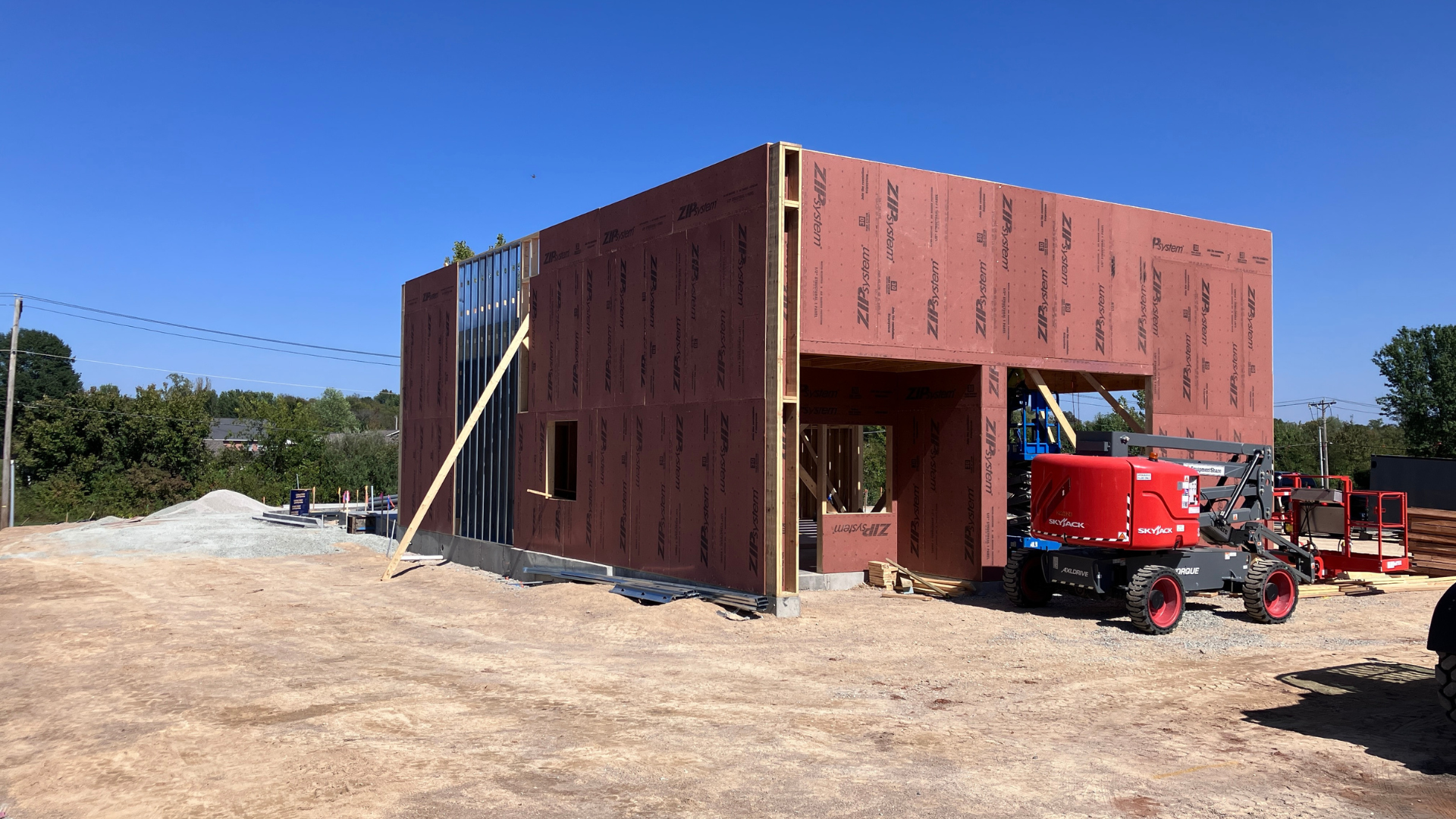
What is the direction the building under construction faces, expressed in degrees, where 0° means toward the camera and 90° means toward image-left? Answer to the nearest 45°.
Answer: approximately 315°

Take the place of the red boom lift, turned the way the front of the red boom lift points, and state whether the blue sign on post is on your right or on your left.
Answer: on your left

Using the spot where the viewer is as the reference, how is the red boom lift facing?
facing away from the viewer and to the right of the viewer

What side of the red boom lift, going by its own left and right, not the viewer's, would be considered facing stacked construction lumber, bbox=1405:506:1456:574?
front

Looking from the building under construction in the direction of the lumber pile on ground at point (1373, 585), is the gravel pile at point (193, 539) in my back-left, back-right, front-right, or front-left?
back-left

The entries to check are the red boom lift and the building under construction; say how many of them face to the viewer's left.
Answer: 0

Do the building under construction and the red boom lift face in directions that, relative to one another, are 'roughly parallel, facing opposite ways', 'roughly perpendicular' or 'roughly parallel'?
roughly perpendicular

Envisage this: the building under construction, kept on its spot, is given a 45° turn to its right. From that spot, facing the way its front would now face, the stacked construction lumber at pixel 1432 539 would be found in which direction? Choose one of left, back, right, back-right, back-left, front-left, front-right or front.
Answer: left

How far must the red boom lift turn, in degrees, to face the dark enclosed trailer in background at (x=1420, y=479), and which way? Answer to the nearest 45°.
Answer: approximately 45° to its left

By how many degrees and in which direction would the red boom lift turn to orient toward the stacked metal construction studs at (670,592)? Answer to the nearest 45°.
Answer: approximately 135° to its left
